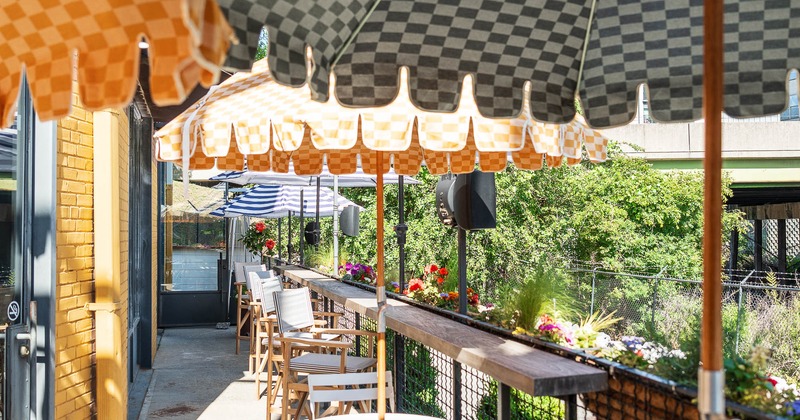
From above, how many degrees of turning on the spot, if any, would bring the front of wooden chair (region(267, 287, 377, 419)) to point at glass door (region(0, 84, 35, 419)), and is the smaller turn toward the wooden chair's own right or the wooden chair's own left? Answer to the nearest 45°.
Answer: approximately 90° to the wooden chair's own right

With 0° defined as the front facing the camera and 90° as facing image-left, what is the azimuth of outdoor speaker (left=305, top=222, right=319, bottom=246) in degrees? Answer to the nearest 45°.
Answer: approximately 45°

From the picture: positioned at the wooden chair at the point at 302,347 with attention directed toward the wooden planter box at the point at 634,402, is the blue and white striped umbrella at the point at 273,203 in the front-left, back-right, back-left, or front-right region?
back-left

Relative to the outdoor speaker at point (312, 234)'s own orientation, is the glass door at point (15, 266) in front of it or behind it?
in front

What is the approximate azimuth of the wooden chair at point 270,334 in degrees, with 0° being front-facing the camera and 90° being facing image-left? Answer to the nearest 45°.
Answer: approximately 315°

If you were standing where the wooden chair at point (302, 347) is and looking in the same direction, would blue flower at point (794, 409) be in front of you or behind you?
in front

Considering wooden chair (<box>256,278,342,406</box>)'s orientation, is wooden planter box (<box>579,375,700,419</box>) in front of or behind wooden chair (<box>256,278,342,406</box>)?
in front

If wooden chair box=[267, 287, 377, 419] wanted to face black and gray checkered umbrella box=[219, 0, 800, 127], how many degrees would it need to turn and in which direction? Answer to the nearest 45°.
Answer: approximately 45° to its right
